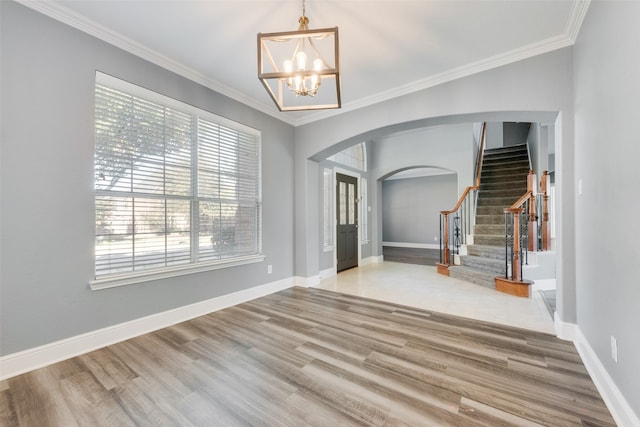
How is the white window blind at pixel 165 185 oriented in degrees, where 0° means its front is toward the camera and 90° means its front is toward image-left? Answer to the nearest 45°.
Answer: approximately 315°

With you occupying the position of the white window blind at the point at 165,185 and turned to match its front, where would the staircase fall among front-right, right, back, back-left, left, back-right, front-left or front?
front-left

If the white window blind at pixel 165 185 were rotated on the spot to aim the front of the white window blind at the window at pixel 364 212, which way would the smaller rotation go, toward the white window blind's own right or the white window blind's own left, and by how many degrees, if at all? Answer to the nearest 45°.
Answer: approximately 90° to the white window blind's own left

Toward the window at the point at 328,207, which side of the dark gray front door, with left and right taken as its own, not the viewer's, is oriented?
right

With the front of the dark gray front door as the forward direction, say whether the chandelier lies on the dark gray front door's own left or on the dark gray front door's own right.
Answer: on the dark gray front door's own right

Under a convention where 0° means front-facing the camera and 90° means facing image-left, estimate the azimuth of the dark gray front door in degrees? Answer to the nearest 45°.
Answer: approximately 315°

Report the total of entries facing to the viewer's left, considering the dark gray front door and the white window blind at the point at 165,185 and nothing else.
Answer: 0

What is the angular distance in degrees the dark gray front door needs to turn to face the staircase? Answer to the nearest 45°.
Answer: approximately 45° to its left

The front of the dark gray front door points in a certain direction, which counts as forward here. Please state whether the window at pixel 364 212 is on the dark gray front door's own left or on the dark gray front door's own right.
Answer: on the dark gray front door's own left
